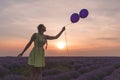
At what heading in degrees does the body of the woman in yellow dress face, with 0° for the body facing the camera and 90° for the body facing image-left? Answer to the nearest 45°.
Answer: approximately 315°
